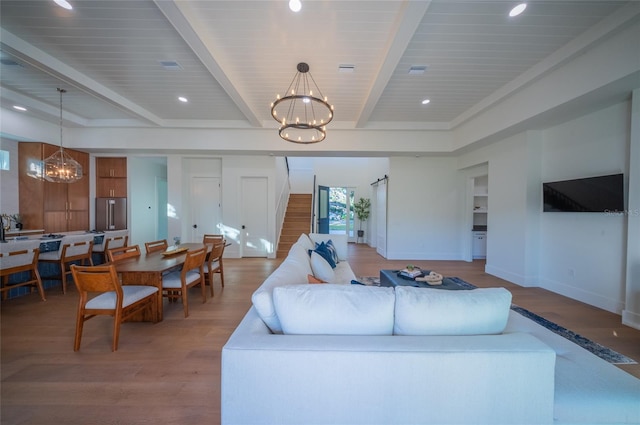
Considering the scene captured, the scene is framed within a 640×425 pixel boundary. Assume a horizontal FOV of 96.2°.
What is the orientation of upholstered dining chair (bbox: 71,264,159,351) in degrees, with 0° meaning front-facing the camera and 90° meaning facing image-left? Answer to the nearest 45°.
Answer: approximately 225°

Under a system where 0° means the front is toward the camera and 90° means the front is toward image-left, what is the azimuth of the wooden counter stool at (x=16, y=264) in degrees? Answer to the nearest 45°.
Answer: approximately 135°

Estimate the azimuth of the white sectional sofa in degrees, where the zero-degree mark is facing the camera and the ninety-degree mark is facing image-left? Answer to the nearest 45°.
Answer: approximately 180°

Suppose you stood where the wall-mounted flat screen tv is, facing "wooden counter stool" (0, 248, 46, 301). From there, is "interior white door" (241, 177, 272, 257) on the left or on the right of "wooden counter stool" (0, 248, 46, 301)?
right

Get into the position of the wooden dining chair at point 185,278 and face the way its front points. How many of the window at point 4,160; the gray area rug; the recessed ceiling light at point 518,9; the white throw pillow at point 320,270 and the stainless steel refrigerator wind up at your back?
3

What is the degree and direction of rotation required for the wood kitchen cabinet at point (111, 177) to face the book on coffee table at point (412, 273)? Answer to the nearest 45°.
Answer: approximately 45° to its left

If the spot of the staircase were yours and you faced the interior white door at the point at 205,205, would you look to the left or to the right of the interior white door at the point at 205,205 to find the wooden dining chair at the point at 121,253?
left

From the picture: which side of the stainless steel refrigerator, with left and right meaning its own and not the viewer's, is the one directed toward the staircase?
left

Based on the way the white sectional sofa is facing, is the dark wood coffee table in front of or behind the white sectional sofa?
in front

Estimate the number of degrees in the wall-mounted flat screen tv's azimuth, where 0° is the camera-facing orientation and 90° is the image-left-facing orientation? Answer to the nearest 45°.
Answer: approximately 45°
